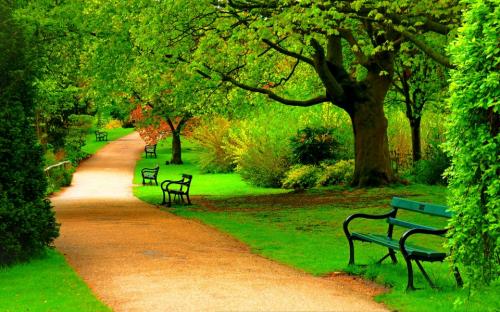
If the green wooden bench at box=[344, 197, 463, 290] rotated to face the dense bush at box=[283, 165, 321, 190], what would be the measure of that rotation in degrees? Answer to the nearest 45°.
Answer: approximately 135° to its right

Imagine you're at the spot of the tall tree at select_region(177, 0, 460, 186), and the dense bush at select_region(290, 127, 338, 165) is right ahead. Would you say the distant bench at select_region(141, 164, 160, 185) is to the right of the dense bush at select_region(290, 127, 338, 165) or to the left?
left

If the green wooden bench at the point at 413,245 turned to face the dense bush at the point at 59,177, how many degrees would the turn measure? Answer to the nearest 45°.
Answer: approximately 90° to its right

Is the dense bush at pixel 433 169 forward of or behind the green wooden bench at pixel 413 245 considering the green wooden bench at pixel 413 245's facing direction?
behind

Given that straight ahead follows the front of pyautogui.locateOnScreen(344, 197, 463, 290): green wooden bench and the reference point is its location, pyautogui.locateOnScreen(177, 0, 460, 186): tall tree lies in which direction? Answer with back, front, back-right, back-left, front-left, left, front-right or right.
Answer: back-right

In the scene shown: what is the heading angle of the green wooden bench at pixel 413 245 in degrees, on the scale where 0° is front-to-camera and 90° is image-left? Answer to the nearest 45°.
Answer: approximately 45°

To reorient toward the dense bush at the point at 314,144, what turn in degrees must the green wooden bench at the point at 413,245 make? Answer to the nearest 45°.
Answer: approximately 135° to its right

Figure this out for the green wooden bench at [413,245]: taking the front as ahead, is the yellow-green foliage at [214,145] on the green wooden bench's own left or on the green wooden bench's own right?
on the green wooden bench's own right

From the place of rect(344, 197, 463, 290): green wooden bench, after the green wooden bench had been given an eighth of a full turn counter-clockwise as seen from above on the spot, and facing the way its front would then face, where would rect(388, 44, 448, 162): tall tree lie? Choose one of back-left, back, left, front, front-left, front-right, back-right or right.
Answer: back

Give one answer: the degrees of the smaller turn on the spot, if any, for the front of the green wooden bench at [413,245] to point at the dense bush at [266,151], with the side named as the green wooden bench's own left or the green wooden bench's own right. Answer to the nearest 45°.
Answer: approximately 135° to the green wooden bench's own right
